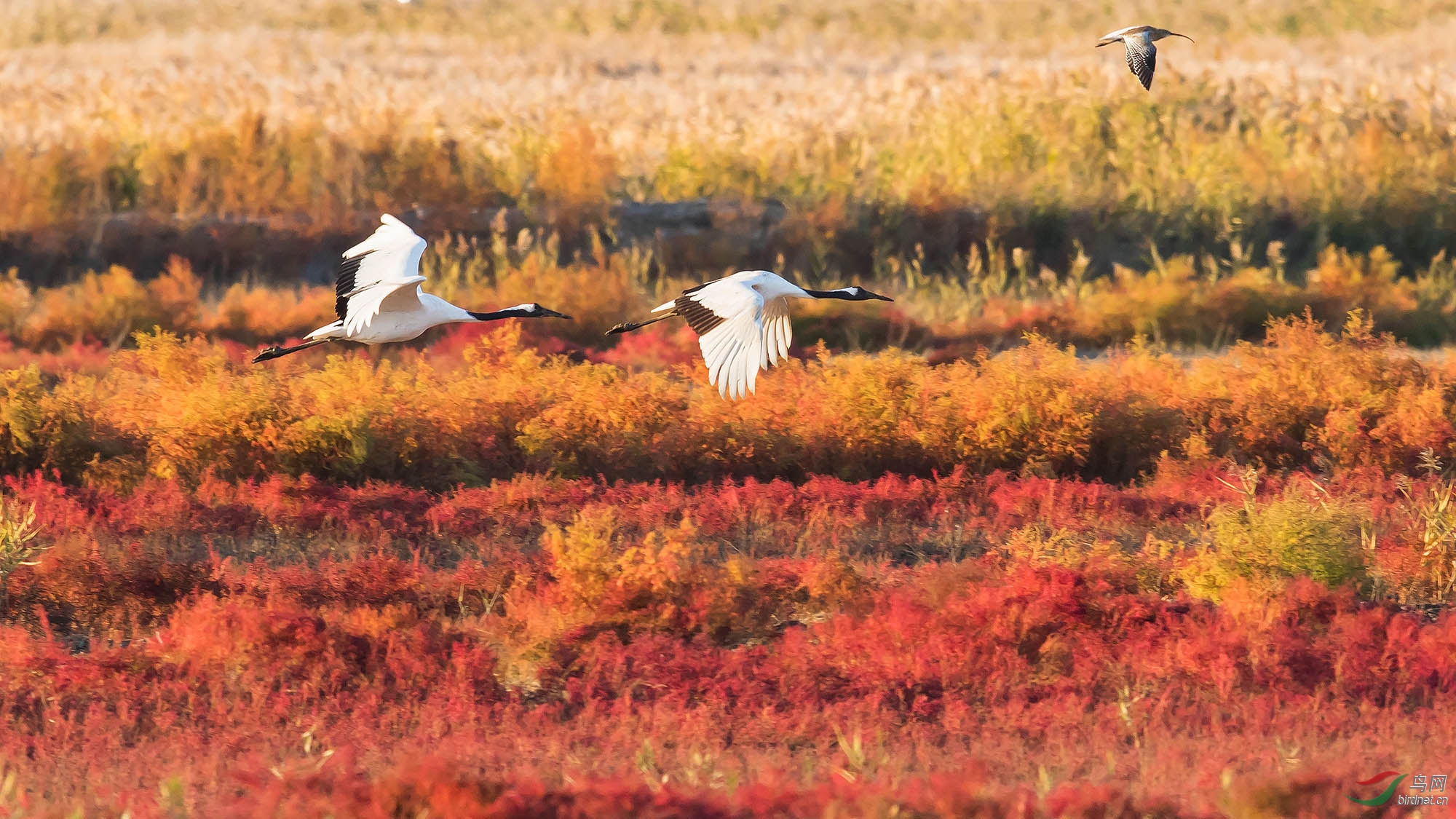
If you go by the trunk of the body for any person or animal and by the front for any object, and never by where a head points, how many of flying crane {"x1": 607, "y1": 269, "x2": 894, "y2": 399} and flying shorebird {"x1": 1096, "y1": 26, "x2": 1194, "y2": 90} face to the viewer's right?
2

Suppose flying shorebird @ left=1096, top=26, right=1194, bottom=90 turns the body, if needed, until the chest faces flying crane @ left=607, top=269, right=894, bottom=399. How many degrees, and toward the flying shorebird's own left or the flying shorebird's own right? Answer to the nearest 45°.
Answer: approximately 135° to the flying shorebird's own right

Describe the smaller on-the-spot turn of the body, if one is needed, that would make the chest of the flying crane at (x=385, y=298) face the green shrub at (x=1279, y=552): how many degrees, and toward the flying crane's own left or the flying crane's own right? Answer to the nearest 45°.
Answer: approximately 45° to the flying crane's own right

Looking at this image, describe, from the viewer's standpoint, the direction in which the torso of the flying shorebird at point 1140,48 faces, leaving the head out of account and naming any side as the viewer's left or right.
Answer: facing to the right of the viewer

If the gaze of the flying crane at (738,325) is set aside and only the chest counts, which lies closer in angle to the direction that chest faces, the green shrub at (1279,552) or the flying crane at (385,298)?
the green shrub

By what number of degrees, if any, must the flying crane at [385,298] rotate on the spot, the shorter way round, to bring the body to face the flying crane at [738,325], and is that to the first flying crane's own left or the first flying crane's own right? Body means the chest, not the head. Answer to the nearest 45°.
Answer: approximately 45° to the first flying crane's own right

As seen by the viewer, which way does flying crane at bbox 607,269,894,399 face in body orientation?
to the viewer's right

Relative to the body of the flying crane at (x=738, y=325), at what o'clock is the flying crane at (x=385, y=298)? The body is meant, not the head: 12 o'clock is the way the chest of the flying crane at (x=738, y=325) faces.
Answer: the flying crane at (x=385, y=298) is roughly at 7 o'clock from the flying crane at (x=738, y=325).

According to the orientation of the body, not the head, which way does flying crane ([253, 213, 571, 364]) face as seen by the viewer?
to the viewer's right

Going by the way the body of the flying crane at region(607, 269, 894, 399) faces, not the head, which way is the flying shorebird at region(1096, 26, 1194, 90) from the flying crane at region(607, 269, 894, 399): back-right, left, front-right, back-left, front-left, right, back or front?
front-left

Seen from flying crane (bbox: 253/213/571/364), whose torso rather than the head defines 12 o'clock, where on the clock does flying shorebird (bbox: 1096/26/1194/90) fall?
flying shorebird (bbox: 1096/26/1194/90) is roughly at 10 o'clock from flying crane (bbox: 253/213/571/364).

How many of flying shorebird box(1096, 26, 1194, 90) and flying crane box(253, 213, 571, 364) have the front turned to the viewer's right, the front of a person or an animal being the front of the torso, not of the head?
2
